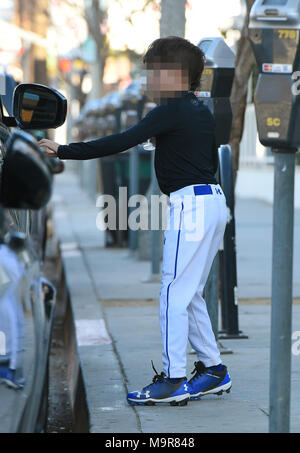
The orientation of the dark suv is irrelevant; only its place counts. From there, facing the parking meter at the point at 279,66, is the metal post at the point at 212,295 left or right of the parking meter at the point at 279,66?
left

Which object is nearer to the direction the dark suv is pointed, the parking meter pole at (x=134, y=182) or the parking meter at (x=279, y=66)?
the parking meter pole

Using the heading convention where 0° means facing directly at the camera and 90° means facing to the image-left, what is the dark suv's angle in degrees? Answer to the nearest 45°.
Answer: approximately 180°

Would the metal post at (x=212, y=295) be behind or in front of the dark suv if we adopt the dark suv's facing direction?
in front

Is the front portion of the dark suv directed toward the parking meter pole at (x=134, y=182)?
yes

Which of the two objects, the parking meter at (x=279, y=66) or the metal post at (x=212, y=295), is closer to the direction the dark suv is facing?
the metal post

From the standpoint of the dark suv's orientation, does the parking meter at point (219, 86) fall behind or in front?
in front
